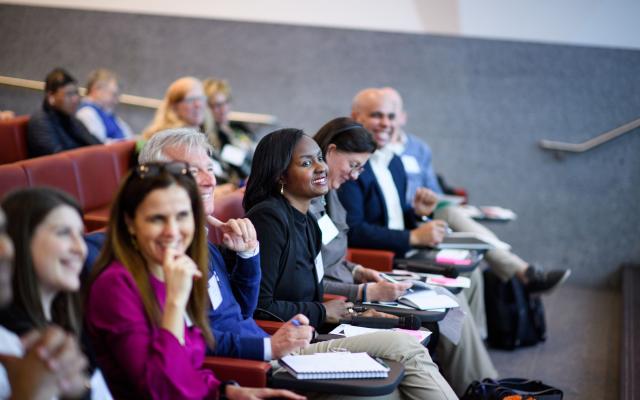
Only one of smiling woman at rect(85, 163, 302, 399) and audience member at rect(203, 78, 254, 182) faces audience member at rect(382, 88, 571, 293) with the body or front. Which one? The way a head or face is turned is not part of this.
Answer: audience member at rect(203, 78, 254, 182)

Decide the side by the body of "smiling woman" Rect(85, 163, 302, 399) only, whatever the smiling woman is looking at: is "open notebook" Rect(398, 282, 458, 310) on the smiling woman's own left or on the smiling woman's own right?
on the smiling woman's own left

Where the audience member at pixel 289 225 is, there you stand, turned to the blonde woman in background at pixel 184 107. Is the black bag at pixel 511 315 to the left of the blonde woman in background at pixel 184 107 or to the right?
right
